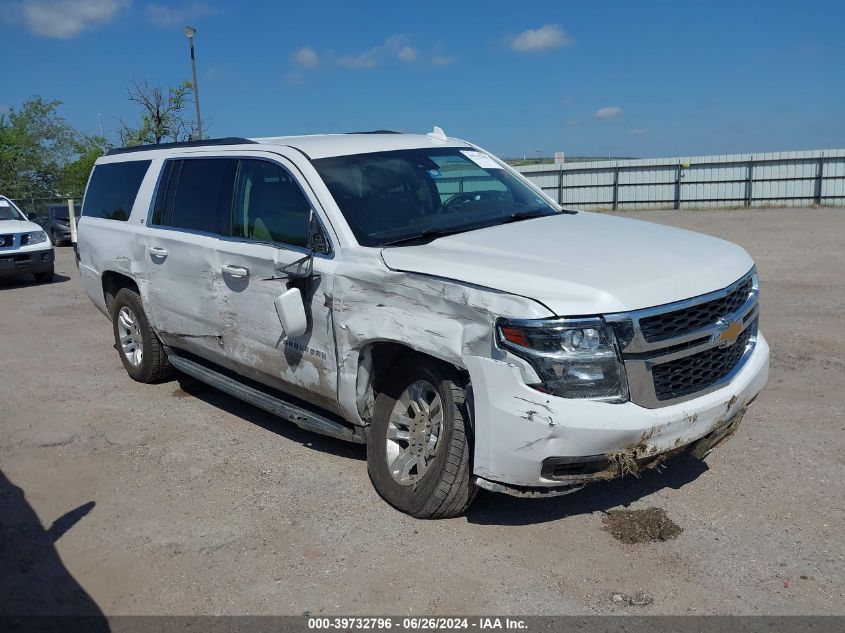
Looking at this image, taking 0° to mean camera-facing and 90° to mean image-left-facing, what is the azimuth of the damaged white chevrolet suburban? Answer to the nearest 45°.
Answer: approximately 315°

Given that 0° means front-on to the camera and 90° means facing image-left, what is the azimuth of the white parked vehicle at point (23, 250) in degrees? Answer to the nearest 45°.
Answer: approximately 315°

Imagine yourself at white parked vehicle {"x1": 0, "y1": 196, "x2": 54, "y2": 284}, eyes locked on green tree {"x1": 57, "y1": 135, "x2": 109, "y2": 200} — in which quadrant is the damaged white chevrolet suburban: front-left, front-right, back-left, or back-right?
back-right

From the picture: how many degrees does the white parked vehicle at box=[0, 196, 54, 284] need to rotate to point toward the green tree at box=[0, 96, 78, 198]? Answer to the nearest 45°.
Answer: approximately 135° to its left

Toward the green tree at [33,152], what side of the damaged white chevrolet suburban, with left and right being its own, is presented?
back

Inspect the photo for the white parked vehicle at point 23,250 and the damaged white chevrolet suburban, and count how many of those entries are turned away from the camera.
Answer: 0

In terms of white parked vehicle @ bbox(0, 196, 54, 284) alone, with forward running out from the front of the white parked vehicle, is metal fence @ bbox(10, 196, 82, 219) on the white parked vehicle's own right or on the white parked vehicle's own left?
on the white parked vehicle's own left

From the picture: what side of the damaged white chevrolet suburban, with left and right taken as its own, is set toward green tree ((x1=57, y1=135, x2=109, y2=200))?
back
